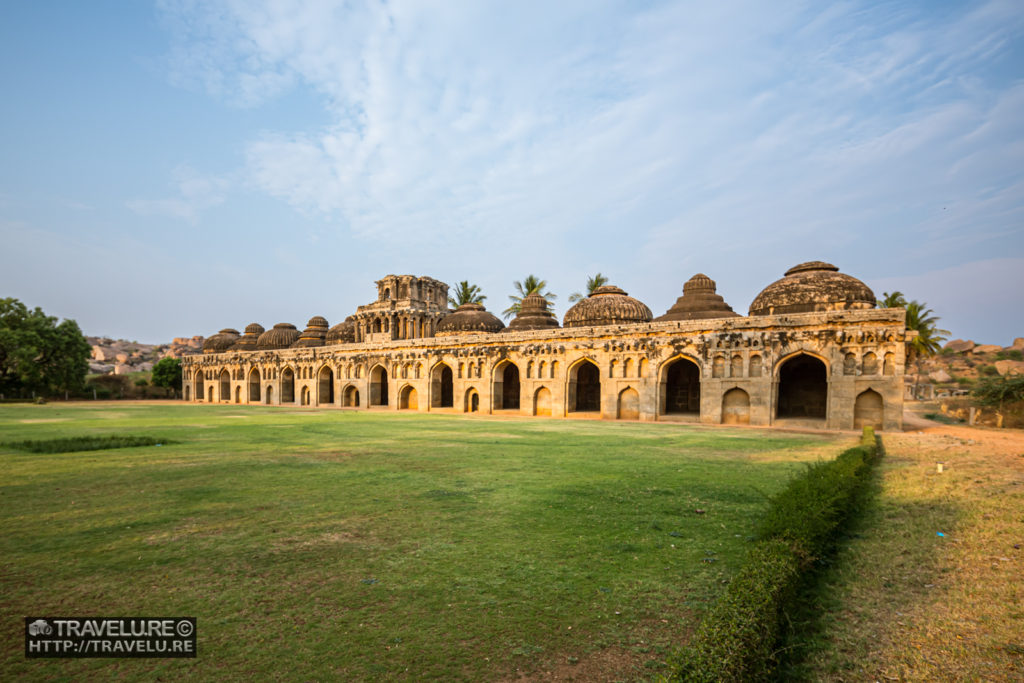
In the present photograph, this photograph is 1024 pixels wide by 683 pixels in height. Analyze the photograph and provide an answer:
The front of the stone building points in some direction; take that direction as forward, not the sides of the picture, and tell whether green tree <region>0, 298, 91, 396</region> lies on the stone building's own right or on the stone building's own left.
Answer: on the stone building's own right

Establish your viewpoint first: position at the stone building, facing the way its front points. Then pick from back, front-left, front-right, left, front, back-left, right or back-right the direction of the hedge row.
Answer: front-left

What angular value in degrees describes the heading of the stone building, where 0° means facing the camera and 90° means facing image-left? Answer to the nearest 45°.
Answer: approximately 45°
